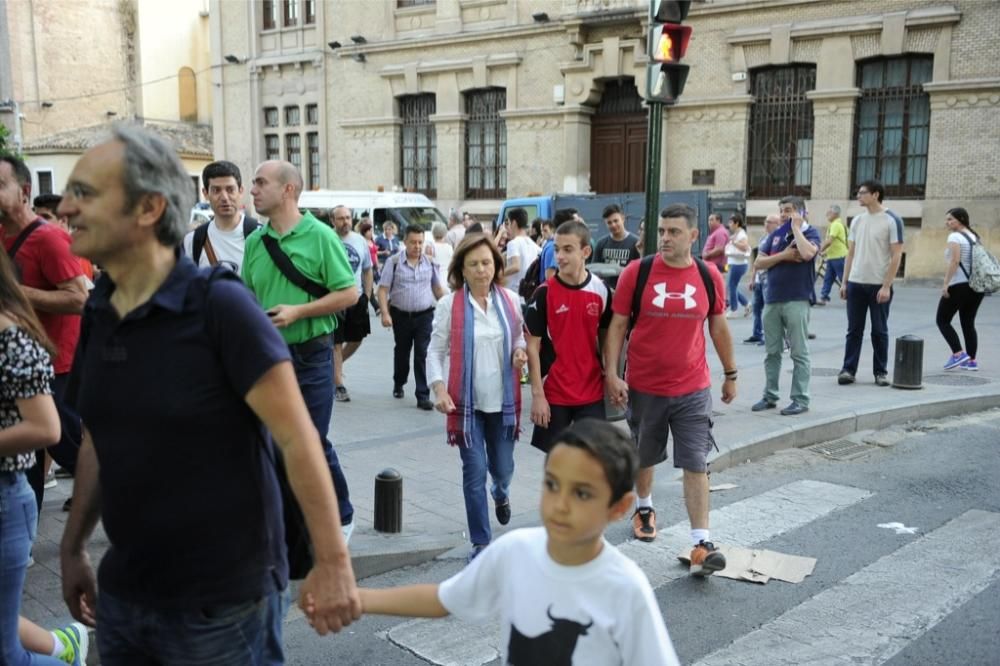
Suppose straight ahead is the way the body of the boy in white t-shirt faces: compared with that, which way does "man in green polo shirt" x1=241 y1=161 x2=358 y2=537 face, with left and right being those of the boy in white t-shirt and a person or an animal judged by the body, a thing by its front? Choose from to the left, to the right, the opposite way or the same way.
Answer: the same way

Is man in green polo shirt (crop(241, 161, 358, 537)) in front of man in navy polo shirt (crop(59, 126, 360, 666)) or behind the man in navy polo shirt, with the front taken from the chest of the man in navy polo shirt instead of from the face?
behind

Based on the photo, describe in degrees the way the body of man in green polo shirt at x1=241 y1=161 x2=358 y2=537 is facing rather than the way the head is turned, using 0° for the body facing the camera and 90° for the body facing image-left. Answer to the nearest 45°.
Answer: approximately 45°

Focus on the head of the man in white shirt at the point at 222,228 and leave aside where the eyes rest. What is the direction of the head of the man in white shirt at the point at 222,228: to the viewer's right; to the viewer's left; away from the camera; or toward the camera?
toward the camera

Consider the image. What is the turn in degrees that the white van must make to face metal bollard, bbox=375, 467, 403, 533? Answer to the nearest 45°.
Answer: approximately 90° to its right

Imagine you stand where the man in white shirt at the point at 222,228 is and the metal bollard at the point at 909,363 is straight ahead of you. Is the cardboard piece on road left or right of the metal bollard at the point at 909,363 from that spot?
right

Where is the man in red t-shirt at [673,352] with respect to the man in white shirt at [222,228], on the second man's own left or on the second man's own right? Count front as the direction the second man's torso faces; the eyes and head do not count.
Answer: on the second man's own left

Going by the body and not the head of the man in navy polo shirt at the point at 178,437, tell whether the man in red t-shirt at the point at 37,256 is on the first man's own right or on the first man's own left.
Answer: on the first man's own right

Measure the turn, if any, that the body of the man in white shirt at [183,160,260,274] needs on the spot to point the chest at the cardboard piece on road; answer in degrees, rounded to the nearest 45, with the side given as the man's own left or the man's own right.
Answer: approximately 45° to the man's own left

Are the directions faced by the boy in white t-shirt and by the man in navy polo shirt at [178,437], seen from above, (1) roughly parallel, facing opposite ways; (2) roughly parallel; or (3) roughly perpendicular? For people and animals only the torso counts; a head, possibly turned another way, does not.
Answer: roughly parallel

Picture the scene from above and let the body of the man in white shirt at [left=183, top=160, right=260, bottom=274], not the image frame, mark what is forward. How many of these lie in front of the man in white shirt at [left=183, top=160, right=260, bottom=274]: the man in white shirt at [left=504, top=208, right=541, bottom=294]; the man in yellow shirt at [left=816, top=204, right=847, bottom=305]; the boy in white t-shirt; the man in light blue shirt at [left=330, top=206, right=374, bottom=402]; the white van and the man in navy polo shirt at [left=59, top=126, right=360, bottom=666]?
2

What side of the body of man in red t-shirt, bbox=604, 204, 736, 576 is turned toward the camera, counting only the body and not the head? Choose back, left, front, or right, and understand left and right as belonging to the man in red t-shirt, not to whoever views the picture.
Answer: front

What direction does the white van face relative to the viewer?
to the viewer's right

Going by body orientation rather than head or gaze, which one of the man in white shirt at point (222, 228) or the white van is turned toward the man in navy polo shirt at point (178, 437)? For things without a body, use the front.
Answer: the man in white shirt

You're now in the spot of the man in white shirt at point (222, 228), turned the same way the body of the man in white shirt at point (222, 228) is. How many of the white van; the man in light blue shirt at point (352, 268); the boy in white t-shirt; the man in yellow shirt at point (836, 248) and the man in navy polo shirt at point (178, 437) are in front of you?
2

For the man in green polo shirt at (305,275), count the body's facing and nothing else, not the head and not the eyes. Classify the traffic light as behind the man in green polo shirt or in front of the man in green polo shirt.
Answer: behind

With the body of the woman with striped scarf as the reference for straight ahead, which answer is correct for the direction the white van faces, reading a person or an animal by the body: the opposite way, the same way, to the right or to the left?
to the left

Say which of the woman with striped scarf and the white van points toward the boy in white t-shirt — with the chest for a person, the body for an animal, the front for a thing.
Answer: the woman with striped scarf
